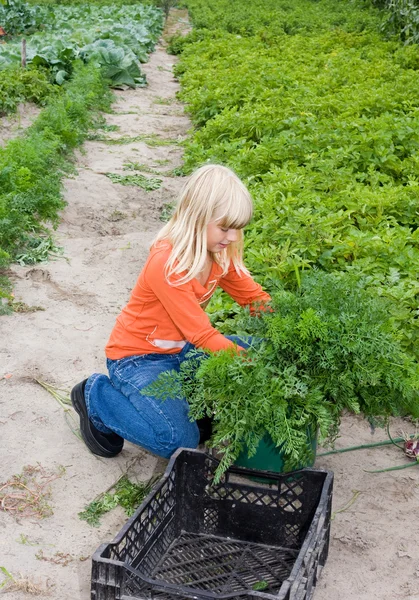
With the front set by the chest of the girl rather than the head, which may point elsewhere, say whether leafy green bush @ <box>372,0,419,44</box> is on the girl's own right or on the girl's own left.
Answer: on the girl's own left

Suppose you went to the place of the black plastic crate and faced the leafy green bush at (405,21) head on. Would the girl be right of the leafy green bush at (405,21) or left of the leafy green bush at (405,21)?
left

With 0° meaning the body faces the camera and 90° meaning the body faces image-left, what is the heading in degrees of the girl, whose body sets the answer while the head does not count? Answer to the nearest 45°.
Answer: approximately 315°

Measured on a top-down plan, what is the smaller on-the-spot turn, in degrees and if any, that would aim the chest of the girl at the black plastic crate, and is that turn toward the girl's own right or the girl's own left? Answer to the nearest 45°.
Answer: approximately 45° to the girl's own right
